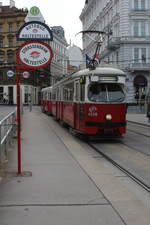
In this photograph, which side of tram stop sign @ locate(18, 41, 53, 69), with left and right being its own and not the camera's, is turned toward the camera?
front

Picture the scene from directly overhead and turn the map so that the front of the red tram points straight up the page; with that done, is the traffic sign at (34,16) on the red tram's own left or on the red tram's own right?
on the red tram's own right

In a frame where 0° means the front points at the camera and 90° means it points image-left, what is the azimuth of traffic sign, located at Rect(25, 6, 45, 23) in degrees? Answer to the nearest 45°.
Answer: approximately 0°

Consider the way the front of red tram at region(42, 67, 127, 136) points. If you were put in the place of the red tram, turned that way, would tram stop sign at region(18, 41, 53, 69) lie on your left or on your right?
on your right

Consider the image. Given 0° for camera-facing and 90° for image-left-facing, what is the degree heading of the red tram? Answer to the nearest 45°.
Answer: approximately 315°

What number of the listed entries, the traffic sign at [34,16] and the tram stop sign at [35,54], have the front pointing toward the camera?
2

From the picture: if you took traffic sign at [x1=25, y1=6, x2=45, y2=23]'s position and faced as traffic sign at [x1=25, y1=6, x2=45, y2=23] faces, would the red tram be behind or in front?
behind
